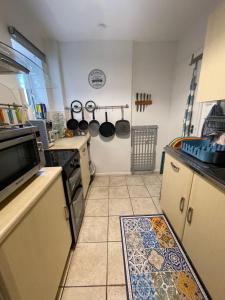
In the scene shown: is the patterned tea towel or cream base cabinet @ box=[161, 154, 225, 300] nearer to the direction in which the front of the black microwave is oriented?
the cream base cabinet

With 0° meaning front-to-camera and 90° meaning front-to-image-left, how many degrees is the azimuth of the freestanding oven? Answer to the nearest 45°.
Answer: approximately 270°

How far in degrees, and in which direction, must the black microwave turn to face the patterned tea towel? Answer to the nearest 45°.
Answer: approximately 45° to its left

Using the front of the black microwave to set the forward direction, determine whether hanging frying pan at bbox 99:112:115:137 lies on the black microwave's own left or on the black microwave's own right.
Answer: on the black microwave's own left

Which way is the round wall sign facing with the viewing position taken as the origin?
facing the viewer

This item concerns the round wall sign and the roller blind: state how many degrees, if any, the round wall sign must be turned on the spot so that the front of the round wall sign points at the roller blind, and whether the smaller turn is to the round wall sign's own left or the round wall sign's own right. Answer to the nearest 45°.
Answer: approximately 45° to the round wall sign's own right

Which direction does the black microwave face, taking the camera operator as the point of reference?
facing the viewer and to the right of the viewer

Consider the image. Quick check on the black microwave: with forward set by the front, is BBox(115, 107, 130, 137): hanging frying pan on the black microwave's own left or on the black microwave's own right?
on the black microwave's own left

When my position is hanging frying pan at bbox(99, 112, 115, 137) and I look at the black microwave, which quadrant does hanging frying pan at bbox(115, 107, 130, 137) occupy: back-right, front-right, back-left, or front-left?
back-left

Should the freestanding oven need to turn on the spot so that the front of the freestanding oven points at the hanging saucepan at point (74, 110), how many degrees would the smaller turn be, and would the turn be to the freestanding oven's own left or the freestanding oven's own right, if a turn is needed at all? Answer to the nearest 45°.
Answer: approximately 90° to the freestanding oven's own left

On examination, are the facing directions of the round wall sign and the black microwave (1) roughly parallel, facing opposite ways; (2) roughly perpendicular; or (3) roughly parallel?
roughly perpendicular

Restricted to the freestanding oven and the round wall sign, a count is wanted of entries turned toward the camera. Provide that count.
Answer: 1
